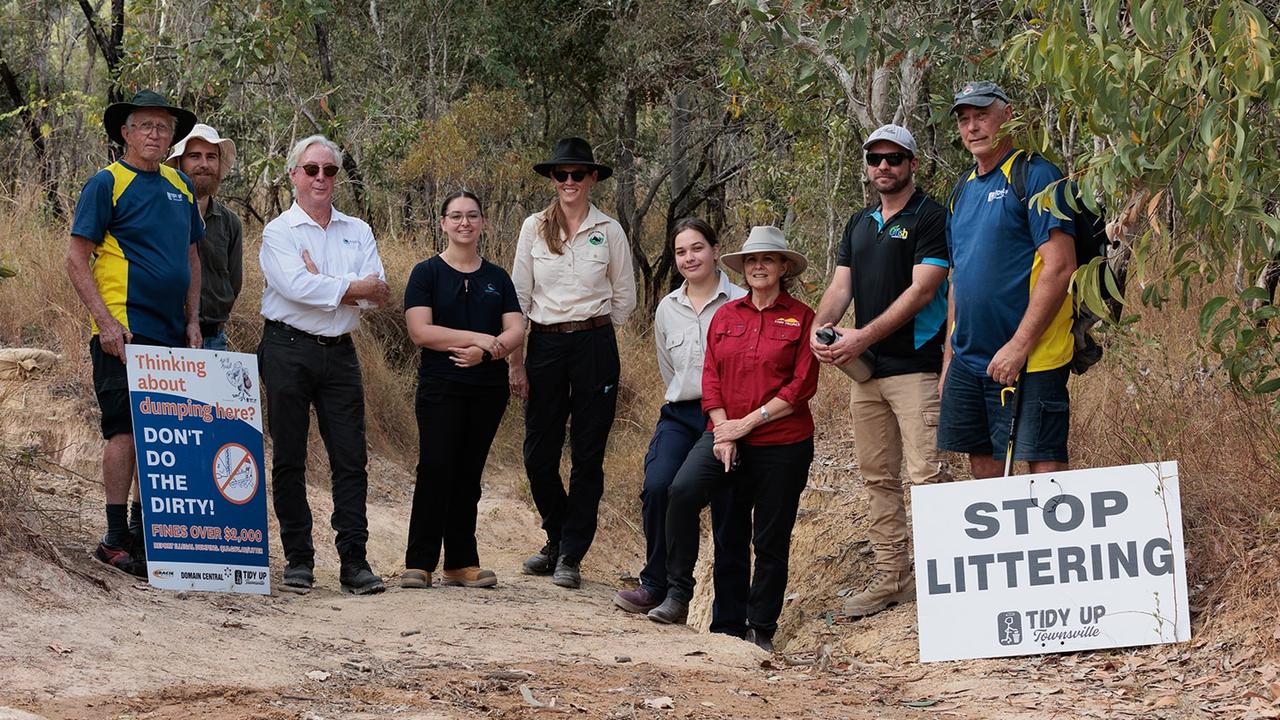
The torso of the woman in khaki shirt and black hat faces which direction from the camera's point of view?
toward the camera

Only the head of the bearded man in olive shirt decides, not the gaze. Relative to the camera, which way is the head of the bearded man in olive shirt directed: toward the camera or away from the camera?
toward the camera

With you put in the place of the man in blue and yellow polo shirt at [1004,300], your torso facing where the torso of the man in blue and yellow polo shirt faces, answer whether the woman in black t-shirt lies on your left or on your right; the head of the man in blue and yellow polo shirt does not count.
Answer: on your right

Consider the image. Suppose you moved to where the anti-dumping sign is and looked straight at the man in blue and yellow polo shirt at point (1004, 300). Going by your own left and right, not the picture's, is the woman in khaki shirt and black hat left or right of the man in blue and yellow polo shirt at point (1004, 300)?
left

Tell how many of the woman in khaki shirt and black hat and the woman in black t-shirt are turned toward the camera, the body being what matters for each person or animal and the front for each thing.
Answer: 2

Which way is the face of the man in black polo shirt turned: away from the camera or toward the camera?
toward the camera

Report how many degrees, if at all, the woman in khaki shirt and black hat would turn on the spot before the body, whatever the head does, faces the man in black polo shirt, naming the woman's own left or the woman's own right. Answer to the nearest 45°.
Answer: approximately 45° to the woman's own left

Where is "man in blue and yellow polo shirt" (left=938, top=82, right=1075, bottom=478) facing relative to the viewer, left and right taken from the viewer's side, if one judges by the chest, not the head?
facing the viewer and to the left of the viewer

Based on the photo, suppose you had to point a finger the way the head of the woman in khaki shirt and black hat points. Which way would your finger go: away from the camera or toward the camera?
toward the camera

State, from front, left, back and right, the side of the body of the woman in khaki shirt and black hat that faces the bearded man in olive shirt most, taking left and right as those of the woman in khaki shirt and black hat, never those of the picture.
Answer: right

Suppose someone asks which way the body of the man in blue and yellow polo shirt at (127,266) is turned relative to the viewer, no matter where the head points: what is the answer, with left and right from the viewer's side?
facing the viewer and to the right of the viewer

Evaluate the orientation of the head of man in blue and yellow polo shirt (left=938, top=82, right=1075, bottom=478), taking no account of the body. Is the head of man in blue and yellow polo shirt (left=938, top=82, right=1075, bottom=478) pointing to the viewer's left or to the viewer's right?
to the viewer's left

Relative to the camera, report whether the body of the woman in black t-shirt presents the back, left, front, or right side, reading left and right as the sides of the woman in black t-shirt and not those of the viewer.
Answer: front
